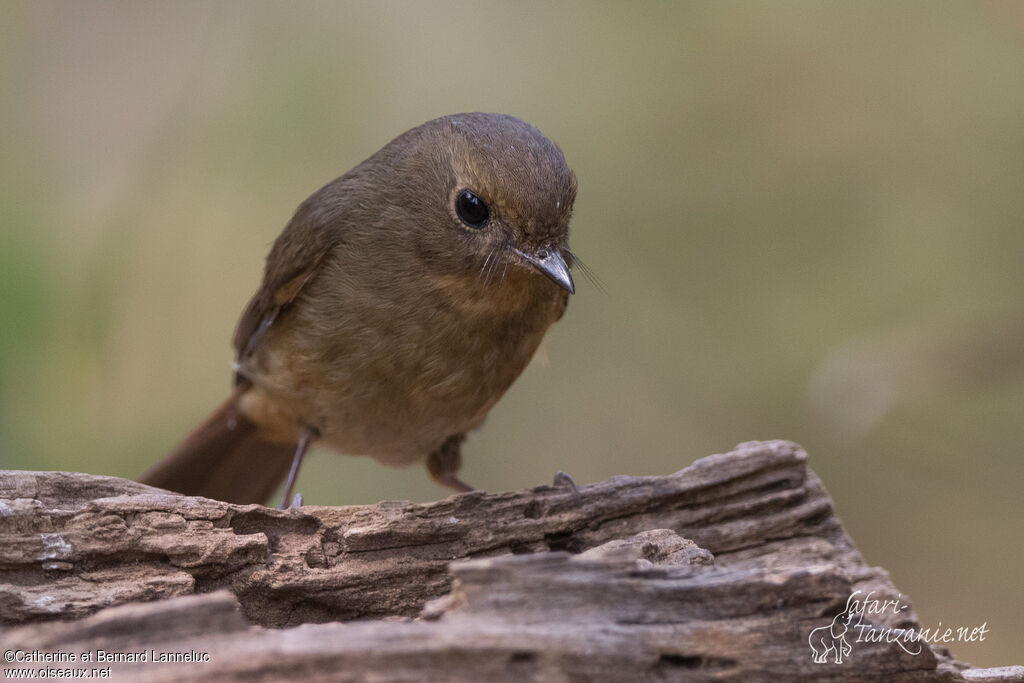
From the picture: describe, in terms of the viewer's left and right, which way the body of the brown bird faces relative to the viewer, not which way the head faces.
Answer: facing the viewer and to the right of the viewer
